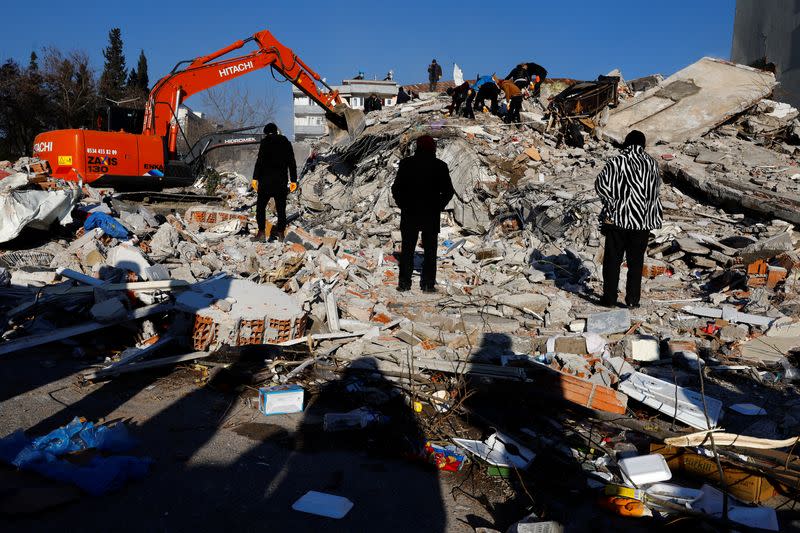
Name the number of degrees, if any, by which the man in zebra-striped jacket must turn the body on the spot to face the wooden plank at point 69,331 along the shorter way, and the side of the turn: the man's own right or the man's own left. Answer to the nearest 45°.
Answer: approximately 135° to the man's own left

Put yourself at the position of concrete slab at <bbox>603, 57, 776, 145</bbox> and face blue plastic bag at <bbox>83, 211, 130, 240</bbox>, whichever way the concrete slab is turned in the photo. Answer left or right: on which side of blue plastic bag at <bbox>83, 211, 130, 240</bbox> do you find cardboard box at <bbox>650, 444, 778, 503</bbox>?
left

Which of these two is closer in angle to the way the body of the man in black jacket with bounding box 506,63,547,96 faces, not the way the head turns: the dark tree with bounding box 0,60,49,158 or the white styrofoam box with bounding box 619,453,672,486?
the dark tree

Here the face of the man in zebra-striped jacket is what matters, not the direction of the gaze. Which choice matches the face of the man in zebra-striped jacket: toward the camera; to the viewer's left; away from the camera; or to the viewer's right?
away from the camera

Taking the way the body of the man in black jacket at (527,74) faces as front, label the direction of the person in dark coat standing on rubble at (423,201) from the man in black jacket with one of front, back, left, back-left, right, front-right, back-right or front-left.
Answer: left

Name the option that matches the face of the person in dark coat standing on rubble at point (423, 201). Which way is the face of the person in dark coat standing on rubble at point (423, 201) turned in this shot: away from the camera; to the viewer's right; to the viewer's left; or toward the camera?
away from the camera

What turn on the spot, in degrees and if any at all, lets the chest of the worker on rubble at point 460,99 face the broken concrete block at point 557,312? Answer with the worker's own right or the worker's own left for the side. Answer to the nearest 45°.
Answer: approximately 90° to the worker's own left

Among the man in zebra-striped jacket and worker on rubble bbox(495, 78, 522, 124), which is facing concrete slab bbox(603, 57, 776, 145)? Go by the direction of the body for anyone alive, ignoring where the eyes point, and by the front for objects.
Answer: the man in zebra-striped jacket

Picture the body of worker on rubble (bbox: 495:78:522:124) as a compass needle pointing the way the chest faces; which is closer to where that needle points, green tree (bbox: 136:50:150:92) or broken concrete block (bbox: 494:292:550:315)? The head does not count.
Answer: the green tree

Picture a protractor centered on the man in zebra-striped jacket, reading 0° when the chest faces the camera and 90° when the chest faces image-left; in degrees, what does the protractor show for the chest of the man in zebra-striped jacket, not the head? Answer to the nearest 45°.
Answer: approximately 180°

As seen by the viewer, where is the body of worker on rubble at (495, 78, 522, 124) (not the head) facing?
to the viewer's left

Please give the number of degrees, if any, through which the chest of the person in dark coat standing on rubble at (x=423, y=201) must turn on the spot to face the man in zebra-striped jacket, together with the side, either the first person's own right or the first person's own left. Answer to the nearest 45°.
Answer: approximately 90° to the first person's own right
